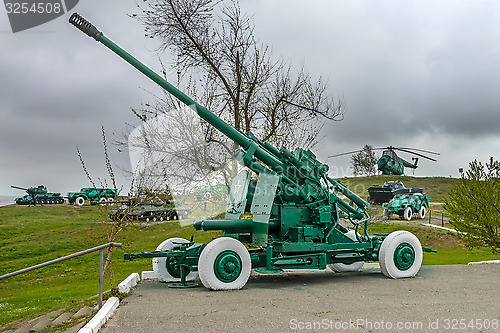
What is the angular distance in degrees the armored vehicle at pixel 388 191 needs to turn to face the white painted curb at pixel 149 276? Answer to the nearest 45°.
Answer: approximately 45° to its left

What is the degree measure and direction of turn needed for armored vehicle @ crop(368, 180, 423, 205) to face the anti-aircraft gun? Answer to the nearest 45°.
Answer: approximately 45° to its left

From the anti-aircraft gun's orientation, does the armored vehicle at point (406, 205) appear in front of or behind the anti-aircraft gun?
behind

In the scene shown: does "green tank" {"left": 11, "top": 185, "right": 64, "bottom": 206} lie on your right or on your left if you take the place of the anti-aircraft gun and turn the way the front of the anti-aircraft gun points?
on your right

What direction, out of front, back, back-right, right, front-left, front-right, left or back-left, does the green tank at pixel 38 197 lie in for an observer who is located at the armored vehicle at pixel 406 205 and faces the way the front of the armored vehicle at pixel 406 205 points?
front-right

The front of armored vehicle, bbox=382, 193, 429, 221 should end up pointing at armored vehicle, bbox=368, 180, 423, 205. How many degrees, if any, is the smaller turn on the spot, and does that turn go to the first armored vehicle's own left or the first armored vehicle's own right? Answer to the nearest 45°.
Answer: approximately 90° to the first armored vehicle's own right

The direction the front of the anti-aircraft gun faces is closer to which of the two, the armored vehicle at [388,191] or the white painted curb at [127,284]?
the white painted curb

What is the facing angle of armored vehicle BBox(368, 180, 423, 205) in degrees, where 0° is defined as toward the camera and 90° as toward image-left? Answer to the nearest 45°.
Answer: approximately 45°
